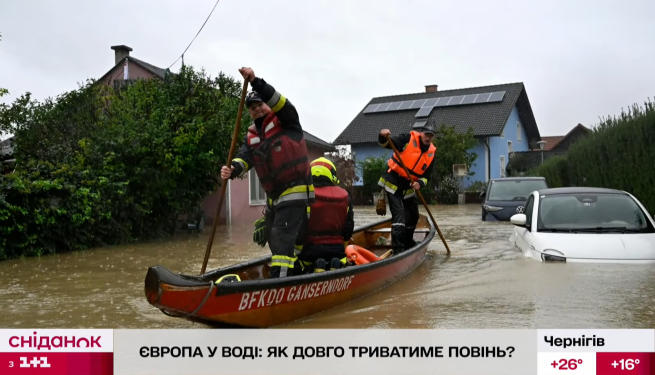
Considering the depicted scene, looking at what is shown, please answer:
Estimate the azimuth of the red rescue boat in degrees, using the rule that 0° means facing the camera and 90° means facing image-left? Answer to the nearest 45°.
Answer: approximately 45°

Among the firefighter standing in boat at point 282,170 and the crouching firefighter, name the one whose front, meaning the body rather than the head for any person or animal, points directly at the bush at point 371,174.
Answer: the crouching firefighter

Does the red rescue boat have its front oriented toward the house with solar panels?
no

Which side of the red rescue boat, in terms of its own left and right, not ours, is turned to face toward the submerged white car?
back

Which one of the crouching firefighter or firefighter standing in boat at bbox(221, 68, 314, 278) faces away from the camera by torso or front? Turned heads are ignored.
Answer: the crouching firefighter

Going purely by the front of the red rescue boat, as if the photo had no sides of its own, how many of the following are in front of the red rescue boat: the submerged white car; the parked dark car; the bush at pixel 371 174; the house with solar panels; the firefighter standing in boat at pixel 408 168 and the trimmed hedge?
0

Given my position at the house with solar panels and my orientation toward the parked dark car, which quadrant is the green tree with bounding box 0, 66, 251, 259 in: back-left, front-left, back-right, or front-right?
front-right

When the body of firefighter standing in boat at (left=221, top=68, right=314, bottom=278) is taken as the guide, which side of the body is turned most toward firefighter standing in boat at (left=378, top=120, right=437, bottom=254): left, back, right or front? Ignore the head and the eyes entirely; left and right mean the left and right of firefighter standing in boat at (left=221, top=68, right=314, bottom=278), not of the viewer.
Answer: back

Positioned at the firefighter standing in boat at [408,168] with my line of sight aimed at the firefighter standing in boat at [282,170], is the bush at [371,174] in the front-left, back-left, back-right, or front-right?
back-right

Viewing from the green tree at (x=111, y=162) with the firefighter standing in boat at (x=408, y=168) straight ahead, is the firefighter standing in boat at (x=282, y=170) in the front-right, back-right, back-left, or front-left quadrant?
front-right

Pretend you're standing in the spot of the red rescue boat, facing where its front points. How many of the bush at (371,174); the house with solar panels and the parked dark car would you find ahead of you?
0

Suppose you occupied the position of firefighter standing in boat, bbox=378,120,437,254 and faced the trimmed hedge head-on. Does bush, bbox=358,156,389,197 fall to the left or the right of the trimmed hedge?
left

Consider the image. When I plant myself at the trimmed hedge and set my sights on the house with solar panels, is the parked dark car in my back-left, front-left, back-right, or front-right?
front-left

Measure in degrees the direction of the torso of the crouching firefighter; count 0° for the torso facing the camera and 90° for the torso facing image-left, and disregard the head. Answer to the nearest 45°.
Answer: approximately 180°

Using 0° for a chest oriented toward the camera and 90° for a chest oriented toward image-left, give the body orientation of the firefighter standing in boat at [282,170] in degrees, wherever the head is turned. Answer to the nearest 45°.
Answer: approximately 45°

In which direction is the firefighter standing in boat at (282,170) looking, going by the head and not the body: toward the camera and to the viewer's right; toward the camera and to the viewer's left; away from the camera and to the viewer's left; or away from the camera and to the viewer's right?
toward the camera and to the viewer's left

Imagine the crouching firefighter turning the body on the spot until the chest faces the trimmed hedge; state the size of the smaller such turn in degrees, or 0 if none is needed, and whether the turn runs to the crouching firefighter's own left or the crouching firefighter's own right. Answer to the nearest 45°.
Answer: approximately 45° to the crouching firefighter's own right
